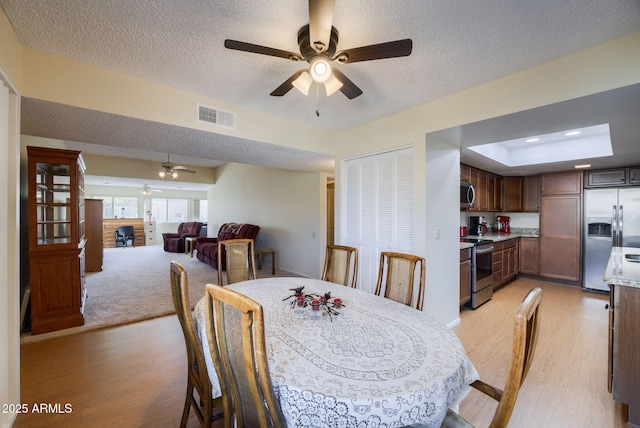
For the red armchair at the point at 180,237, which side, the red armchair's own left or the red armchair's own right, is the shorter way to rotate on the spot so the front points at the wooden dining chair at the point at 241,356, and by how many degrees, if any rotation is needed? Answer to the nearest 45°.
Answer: approximately 45° to the red armchair's own left

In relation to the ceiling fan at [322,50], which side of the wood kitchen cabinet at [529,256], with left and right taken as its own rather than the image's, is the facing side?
front

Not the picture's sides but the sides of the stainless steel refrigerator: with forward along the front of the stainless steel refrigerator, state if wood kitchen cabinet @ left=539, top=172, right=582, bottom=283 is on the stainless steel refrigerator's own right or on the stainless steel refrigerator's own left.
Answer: on the stainless steel refrigerator's own right

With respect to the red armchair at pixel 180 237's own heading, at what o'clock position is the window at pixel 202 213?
The window is roughly at 5 o'clock from the red armchair.

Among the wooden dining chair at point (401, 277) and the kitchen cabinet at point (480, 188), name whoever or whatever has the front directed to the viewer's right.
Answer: the kitchen cabinet

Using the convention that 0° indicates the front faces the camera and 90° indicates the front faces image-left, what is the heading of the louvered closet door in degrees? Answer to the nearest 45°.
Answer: approximately 45°

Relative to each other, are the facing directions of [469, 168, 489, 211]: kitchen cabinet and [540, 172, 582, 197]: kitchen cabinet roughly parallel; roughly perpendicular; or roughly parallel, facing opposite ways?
roughly perpendicular

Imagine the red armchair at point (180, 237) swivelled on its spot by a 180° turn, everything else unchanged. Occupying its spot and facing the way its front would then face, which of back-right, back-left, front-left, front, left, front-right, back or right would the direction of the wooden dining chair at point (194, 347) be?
back-right
